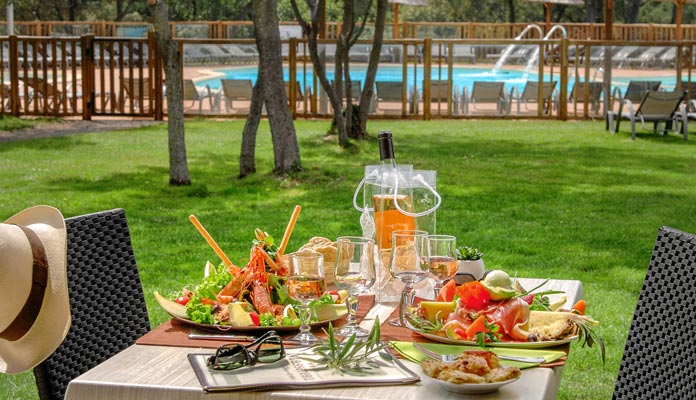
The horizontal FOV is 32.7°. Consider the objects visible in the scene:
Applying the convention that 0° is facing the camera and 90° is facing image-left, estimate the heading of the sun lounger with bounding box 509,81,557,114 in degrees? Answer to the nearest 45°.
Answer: approximately 135°

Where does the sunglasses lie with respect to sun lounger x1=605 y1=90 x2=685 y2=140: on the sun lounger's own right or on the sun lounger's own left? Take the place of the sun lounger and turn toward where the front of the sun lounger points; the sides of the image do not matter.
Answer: on the sun lounger's own left

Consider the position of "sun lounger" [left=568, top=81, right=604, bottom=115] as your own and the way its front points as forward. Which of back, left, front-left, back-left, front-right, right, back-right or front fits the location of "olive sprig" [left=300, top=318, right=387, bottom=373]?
back

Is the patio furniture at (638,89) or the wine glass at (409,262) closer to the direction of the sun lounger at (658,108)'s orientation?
the patio furniture

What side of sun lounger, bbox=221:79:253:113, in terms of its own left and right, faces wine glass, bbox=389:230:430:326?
back

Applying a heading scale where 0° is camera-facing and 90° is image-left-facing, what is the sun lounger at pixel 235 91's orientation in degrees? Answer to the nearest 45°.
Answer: approximately 180°

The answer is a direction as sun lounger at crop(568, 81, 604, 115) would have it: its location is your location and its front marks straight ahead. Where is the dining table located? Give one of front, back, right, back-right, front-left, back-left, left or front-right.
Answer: back

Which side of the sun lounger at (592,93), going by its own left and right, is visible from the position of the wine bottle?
back

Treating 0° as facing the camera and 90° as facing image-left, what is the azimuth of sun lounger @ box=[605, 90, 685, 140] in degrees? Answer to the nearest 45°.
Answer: approximately 135°

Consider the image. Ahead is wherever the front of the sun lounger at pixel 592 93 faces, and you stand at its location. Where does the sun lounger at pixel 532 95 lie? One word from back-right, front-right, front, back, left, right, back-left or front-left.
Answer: left

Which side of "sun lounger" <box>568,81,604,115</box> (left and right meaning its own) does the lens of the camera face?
back

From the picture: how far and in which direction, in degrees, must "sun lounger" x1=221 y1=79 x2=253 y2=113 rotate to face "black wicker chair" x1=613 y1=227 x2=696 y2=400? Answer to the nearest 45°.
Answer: approximately 180°

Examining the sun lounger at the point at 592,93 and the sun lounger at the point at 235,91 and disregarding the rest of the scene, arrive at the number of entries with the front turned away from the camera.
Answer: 2

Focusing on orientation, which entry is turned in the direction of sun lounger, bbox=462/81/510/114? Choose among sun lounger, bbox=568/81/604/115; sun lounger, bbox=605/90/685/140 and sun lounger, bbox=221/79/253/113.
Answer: sun lounger, bbox=605/90/685/140
